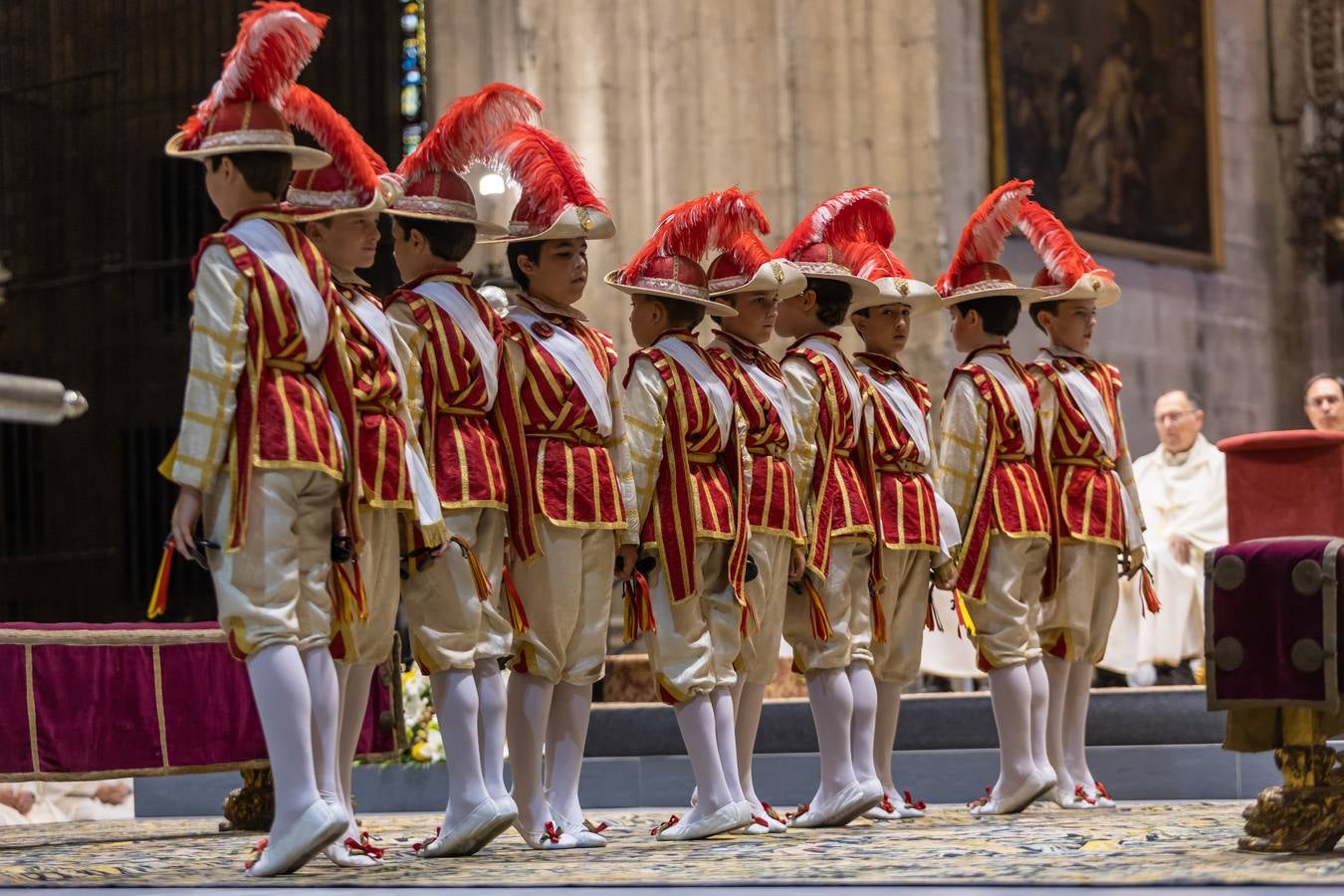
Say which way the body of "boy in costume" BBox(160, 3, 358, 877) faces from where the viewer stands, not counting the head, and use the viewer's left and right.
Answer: facing away from the viewer and to the left of the viewer

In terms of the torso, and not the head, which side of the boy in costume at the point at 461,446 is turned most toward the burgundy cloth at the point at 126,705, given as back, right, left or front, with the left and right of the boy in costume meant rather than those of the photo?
front

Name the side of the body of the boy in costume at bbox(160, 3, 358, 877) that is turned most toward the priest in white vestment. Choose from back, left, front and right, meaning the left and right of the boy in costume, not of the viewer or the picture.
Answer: right

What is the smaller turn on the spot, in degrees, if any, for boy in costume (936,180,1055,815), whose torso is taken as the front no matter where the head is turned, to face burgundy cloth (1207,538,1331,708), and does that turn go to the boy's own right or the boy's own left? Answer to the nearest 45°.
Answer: approximately 135° to the boy's own left

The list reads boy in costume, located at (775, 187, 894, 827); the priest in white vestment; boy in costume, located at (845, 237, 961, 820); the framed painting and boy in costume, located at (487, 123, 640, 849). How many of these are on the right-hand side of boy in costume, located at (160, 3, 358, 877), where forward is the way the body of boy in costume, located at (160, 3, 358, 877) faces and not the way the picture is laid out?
5

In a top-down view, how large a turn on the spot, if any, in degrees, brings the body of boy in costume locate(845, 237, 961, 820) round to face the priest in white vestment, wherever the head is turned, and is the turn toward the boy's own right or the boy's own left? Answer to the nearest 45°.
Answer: approximately 135° to the boy's own left
